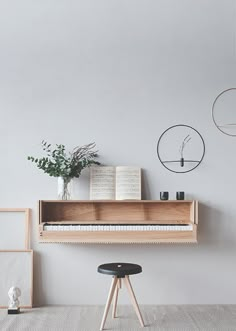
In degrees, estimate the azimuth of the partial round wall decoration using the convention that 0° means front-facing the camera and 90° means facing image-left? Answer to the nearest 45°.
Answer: approximately 0°

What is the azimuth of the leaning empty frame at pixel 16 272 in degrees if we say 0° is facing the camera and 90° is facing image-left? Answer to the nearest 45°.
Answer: approximately 0°

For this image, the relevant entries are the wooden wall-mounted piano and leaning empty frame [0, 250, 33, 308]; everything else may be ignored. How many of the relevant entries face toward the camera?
2

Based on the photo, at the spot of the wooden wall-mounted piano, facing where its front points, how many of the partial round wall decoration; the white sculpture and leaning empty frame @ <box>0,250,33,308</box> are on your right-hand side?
2

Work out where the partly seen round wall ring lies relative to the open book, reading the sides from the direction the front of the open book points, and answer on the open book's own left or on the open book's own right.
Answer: on the open book's own left

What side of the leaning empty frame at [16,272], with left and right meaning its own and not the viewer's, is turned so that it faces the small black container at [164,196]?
left

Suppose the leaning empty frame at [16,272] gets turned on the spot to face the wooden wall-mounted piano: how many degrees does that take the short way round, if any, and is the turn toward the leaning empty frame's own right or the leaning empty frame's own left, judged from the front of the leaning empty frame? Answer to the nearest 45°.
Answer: approximately 90° to the leaning empty frame's own left

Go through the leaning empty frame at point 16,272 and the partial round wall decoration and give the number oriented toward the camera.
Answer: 2
